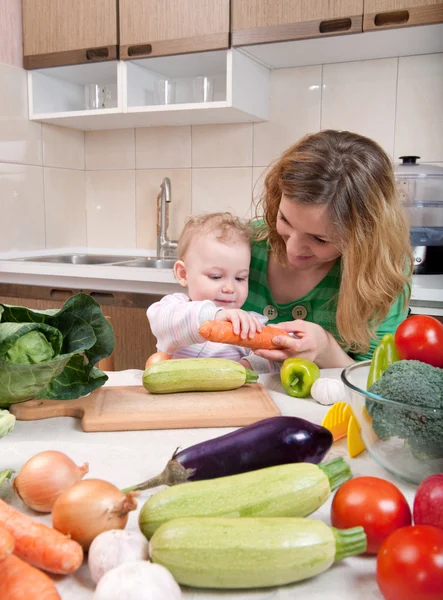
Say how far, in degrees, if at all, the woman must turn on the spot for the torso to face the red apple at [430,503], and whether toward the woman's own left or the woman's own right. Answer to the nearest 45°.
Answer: approximately 45° to the woman's own left

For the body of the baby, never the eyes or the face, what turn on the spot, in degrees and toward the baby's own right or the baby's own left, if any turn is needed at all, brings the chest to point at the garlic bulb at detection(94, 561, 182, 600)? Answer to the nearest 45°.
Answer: approximately 45° to the baby's own right

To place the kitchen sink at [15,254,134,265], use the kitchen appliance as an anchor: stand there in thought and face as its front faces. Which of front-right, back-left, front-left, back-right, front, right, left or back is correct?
right

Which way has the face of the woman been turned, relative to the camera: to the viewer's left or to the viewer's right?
to the viewer's left

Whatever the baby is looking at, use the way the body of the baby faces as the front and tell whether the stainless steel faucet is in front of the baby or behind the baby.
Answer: behind

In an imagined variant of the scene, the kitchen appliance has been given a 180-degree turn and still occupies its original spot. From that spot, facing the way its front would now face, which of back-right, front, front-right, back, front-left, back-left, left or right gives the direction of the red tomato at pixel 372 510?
back

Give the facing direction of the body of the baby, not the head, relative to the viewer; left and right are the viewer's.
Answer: facing the viewer and to the right of the viewer

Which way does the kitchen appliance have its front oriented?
toward the camera

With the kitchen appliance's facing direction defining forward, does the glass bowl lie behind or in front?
in front

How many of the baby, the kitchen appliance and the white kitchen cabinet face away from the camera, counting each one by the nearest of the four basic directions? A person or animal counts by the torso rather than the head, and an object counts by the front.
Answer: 0

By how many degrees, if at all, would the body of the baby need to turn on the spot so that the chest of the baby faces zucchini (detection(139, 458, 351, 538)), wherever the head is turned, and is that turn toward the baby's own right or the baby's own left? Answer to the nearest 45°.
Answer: approximately 45° to the baby's own right

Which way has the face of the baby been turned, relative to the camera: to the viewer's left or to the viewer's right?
to the viewer's right

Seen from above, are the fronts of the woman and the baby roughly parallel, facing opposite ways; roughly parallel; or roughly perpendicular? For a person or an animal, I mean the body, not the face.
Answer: roughly perpendicular
